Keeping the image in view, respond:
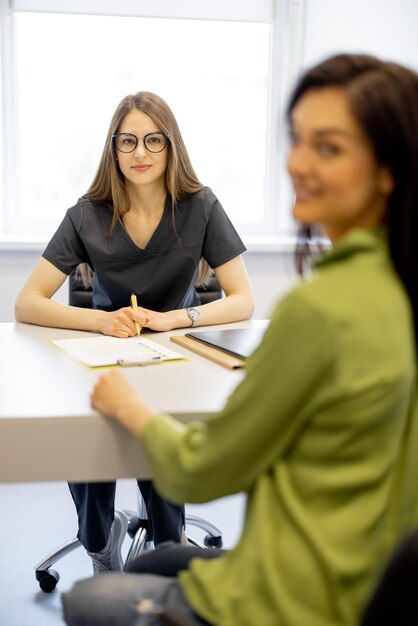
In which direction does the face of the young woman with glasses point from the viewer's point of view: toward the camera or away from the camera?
toward the camera

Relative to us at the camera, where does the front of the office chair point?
facing the viewer

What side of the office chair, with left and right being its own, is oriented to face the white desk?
front

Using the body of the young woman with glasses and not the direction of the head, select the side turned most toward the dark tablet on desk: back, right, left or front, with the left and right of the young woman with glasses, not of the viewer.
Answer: front

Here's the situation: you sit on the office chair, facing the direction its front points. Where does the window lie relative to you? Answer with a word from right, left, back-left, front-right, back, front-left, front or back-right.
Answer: back

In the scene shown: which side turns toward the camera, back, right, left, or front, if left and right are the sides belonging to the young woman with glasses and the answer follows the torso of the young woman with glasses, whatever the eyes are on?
front

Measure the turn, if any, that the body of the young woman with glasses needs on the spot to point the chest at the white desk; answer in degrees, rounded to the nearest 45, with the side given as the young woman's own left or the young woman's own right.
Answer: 0° — they already face it

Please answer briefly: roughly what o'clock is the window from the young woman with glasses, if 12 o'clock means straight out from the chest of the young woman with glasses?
The window is roughly at 6 o'clock from the young woman with glasses.
